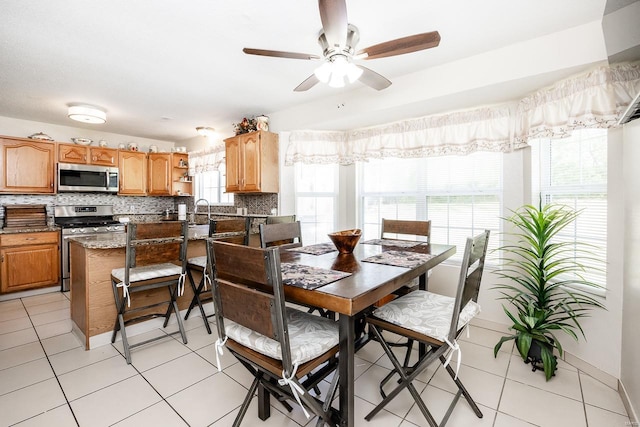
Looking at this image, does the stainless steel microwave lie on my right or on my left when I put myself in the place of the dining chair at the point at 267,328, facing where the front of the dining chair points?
on my left

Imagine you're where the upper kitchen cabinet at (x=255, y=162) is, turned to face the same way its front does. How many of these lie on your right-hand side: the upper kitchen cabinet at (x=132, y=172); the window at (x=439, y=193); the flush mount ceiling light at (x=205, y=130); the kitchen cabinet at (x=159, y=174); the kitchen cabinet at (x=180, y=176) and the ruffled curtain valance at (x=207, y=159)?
5

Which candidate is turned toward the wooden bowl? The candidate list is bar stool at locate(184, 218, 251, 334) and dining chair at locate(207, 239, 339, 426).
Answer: dining chair at locate(207, 239, 339, 426)

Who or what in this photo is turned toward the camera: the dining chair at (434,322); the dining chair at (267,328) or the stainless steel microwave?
the stainless steel microwave

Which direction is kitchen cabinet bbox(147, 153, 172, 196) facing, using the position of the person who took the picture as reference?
facing the viewer

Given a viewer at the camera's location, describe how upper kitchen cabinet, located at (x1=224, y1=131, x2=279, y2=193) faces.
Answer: facing the viewer and to the left of the viewer

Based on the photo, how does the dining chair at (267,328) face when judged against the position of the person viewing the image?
facing away from the viewer and to the right of the viewer

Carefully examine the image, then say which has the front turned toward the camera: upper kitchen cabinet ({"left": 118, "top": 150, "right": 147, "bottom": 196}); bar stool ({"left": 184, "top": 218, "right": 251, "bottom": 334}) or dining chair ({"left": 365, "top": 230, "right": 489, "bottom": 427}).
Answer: the upper kitchen cabinet

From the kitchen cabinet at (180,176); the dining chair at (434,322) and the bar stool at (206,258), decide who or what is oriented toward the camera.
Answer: the kitchen cabinet

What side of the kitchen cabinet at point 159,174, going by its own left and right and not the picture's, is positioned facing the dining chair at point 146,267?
front

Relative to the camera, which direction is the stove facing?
toward the camera

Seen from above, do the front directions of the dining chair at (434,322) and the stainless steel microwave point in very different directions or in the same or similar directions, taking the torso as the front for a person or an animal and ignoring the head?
very different directions

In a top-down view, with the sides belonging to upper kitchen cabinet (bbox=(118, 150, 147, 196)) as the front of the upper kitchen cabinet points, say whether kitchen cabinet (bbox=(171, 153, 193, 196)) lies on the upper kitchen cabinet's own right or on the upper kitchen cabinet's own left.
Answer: on the upper kitchen cabinet's own left

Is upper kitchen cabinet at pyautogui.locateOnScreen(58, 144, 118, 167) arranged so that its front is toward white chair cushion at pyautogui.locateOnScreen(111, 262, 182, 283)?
yes

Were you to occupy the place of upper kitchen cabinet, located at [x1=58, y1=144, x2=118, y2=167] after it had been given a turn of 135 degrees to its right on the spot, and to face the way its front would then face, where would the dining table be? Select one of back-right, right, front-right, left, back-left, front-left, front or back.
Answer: back-left

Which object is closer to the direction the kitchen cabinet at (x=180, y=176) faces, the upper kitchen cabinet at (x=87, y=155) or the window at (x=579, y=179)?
the window
